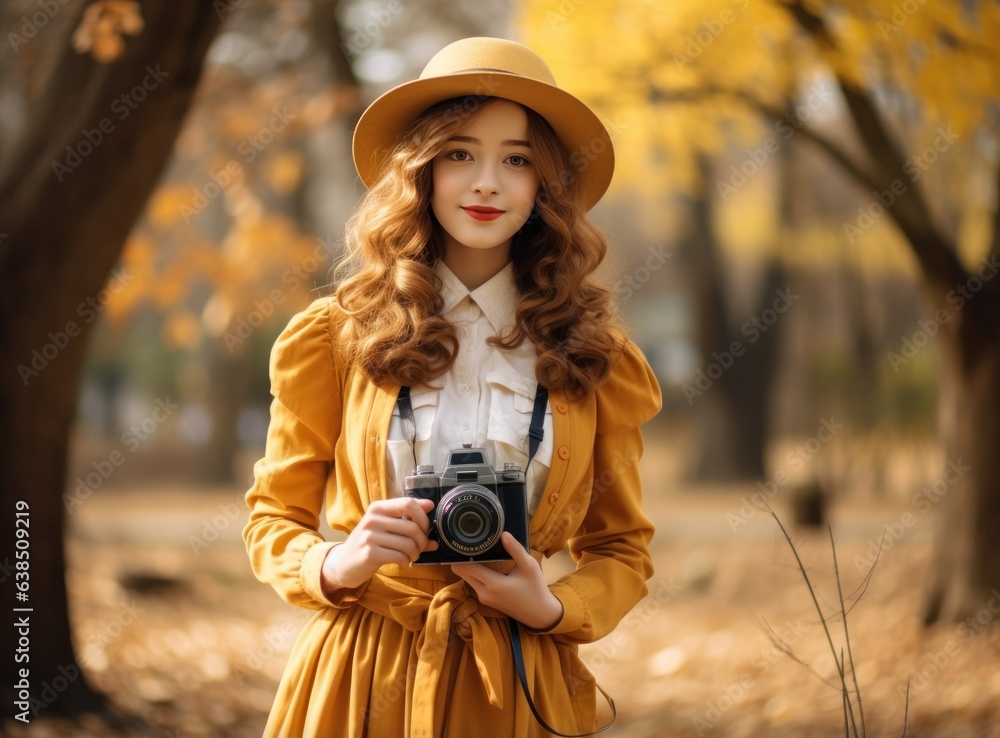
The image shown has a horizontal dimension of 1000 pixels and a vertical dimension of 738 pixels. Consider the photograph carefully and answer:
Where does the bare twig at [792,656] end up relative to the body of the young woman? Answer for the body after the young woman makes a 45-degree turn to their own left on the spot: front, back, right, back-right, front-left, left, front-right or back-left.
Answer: left

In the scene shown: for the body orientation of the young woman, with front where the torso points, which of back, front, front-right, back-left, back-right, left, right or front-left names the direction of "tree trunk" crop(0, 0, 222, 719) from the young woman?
back-right

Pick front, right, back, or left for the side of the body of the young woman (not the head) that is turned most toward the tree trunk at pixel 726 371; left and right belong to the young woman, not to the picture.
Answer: back

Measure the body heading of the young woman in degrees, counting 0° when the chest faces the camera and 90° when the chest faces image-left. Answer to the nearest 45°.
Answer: approximately 0°

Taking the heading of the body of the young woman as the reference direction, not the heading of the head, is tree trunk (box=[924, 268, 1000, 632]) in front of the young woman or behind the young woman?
behind
